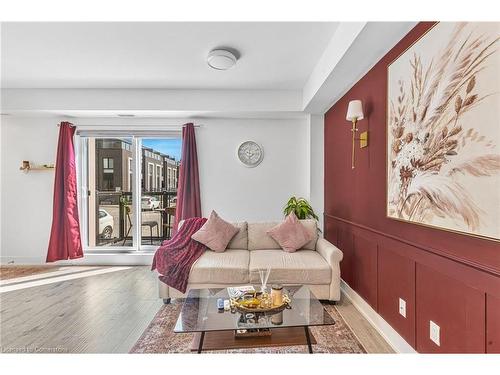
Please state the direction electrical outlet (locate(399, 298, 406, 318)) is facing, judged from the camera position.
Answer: facing the viewer and to the left of the viewer

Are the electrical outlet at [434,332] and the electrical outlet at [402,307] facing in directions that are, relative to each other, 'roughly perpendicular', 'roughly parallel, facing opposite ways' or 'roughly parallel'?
roughly parallel

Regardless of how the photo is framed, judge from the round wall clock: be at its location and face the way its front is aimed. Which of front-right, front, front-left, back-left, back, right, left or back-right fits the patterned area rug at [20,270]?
right

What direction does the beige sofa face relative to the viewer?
toward the camera

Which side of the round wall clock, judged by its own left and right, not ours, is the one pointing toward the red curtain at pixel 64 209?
right

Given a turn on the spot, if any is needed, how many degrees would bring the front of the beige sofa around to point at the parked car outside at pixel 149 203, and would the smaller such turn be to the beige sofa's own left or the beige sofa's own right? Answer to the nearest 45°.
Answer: approximately 135° to the beige sofa's own right

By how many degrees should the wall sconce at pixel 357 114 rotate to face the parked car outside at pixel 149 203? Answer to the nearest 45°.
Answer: approximately 45° to its right

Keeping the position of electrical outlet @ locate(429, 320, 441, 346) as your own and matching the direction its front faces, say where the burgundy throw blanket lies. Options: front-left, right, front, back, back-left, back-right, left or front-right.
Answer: front-right

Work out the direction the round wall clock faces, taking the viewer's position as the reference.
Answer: facing the viewer

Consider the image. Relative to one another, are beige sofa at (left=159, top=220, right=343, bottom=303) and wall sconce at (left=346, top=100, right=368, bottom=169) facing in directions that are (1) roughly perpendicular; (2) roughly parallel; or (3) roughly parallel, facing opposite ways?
roughly perpendicular

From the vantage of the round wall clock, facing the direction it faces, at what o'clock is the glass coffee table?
The glass coffee table is roughly at 12 o'clock from the round wall clock.

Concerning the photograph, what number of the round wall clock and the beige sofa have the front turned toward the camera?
2

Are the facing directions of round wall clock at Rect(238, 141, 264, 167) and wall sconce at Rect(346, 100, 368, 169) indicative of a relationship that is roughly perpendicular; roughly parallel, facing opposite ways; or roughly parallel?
roughly perpendicular

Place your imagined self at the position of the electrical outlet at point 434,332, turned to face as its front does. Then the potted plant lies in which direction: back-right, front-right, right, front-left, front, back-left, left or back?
right

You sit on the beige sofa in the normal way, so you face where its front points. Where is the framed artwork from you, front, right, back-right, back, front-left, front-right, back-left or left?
front-left

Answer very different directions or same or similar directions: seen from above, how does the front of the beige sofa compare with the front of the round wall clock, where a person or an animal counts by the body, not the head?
same or similar directions

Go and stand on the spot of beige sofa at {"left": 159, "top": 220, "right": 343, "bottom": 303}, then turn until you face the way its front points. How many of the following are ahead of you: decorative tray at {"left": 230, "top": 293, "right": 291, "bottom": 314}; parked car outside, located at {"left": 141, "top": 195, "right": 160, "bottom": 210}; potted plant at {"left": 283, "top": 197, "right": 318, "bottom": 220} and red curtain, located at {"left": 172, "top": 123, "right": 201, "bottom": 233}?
1
